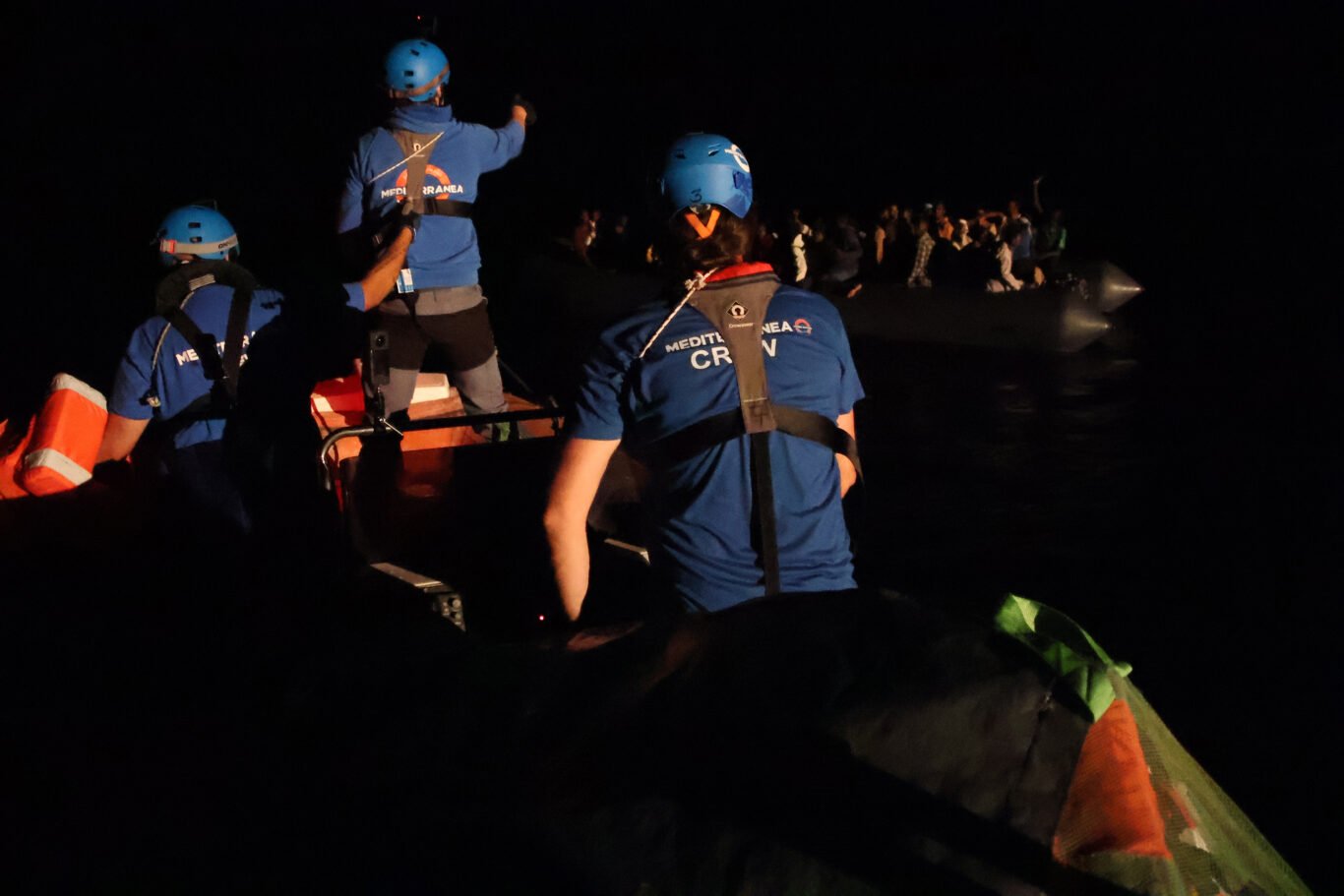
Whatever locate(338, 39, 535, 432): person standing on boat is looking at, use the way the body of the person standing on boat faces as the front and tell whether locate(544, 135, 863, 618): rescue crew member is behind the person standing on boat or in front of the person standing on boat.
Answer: behind

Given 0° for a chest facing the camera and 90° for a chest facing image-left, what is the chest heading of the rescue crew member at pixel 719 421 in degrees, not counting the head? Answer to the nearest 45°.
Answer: approximately 180°

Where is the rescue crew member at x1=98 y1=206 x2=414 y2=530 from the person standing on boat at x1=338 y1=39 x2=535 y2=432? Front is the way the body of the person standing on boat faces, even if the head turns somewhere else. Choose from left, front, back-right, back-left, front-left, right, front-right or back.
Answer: back-left

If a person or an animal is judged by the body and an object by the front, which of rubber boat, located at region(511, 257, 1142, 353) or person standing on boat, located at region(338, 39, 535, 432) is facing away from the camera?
the person standing on boat

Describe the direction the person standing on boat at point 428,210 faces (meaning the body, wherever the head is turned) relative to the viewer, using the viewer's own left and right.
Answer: facing away from the viewer

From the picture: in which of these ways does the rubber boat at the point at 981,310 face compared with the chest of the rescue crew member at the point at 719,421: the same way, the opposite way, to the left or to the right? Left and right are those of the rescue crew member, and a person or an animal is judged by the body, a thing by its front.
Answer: to the left

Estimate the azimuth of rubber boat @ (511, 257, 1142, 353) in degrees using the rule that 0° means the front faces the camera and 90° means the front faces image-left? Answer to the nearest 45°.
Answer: approximately 90°

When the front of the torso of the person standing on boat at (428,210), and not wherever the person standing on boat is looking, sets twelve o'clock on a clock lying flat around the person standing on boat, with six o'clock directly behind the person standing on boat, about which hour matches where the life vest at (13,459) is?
The life vest is roughly at 8 o'clock from the person standing on boat.

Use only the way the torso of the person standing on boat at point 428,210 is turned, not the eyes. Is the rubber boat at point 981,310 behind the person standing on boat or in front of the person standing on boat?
in front

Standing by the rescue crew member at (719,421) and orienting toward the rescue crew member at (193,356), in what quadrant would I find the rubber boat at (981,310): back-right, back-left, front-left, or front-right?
front-right

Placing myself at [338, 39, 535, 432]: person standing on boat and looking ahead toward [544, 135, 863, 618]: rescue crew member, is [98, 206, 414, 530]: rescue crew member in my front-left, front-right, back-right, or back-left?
front-right

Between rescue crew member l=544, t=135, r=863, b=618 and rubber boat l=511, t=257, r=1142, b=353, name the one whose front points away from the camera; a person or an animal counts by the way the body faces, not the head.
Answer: the rescue crew member

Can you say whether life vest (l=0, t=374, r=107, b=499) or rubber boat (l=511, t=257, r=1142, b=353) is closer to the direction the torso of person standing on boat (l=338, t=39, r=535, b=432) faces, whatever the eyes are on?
the rubber boat

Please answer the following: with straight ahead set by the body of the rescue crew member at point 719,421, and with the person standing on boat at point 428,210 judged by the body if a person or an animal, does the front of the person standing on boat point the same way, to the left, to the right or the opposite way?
the same way

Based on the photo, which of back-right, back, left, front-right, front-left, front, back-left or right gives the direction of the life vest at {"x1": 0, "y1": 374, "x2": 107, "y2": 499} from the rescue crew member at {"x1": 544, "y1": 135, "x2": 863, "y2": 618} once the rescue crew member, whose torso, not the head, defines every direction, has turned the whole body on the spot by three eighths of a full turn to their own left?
right
